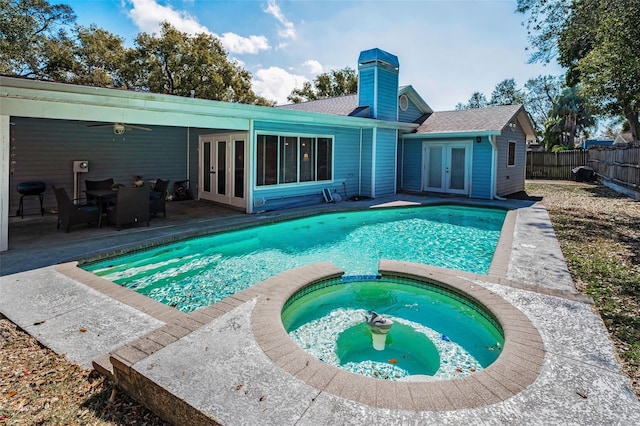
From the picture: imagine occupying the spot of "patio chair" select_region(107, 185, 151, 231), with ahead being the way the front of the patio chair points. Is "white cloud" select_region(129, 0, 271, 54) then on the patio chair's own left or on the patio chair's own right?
on the patio chair's own right

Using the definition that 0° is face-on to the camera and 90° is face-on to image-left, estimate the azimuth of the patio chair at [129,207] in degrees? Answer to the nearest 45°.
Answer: approximately 135°

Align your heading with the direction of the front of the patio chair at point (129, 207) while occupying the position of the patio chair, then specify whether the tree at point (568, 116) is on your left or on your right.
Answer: on your right

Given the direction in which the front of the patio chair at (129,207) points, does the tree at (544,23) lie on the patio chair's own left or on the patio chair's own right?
on the patio chair's own right

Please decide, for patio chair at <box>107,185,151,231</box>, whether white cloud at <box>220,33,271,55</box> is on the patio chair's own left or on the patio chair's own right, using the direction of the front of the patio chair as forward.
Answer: on the patio chair's own right

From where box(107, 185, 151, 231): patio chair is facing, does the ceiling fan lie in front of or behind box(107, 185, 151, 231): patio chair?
in front
